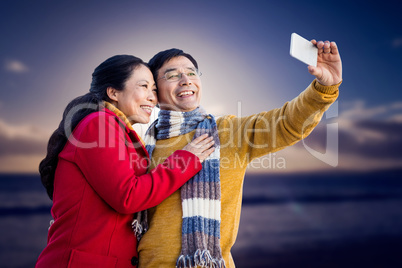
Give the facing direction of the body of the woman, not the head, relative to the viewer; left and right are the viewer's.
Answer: facing to the right of the viewer

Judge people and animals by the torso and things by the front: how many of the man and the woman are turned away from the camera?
0

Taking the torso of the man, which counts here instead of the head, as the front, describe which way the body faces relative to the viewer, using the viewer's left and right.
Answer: facing the viewer and to the right of the viewer
